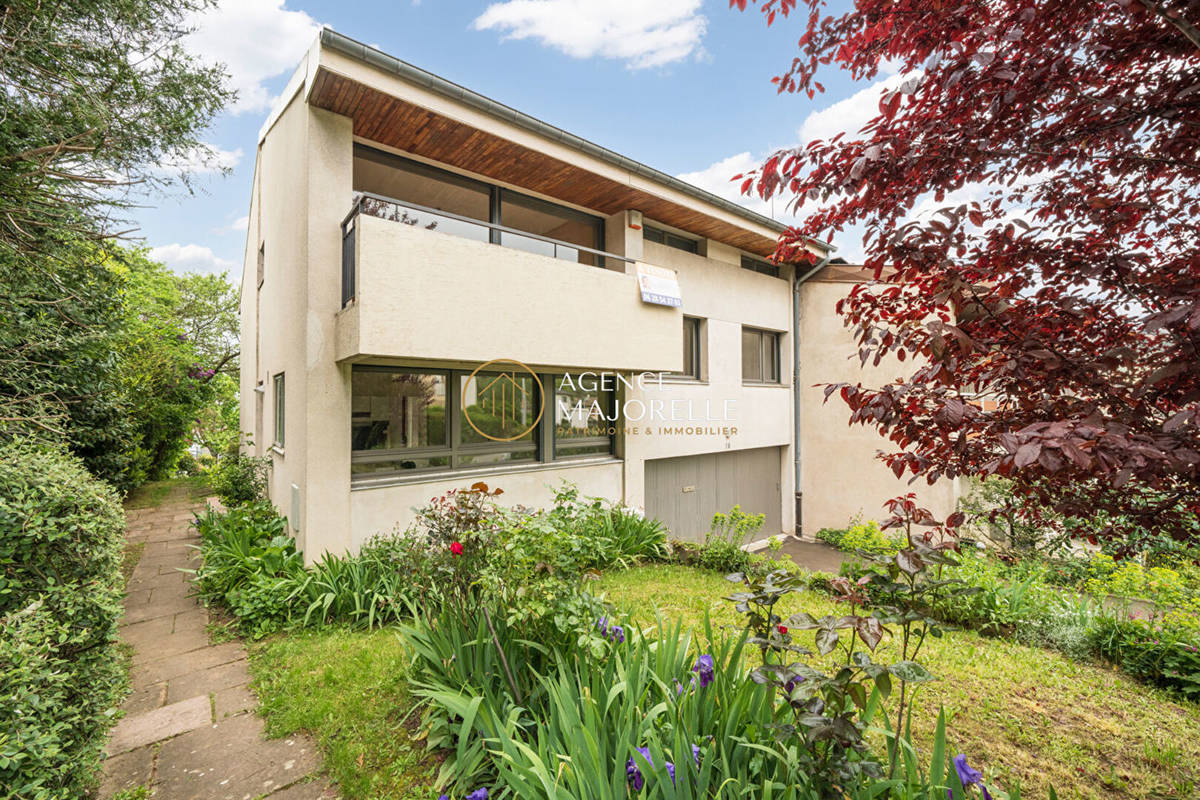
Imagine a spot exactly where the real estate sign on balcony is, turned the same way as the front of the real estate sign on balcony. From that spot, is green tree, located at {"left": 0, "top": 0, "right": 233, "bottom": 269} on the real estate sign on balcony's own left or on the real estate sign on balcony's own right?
on the real estate sign on balcony's own right

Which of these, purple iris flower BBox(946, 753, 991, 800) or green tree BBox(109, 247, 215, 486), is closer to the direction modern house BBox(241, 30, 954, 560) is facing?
the purple iris flower

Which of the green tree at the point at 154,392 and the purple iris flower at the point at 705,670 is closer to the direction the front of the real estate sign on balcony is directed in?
the purple iris flower

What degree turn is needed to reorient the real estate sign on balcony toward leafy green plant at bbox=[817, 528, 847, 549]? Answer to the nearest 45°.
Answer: approximately 90° to its left

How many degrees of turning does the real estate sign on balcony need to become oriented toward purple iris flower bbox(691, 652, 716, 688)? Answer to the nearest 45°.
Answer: approximately 45° to its right

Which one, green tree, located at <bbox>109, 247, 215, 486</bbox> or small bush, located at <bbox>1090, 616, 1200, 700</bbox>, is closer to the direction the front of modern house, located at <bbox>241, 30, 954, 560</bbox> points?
the small bush

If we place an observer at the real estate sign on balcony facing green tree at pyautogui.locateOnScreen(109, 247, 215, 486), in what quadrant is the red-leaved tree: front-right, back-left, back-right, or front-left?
back-left

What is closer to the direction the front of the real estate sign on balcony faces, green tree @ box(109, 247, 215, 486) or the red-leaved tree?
the red-leaved tree

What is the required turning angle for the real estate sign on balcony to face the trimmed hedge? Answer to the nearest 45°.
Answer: approximately 90° to its right

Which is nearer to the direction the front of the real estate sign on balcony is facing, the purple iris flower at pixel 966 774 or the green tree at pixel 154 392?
the purple iris flower

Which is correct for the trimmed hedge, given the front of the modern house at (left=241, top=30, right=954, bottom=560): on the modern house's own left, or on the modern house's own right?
on the modern house's own right

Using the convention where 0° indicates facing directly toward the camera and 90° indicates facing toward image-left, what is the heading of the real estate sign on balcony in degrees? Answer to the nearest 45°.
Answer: approximately 315°
